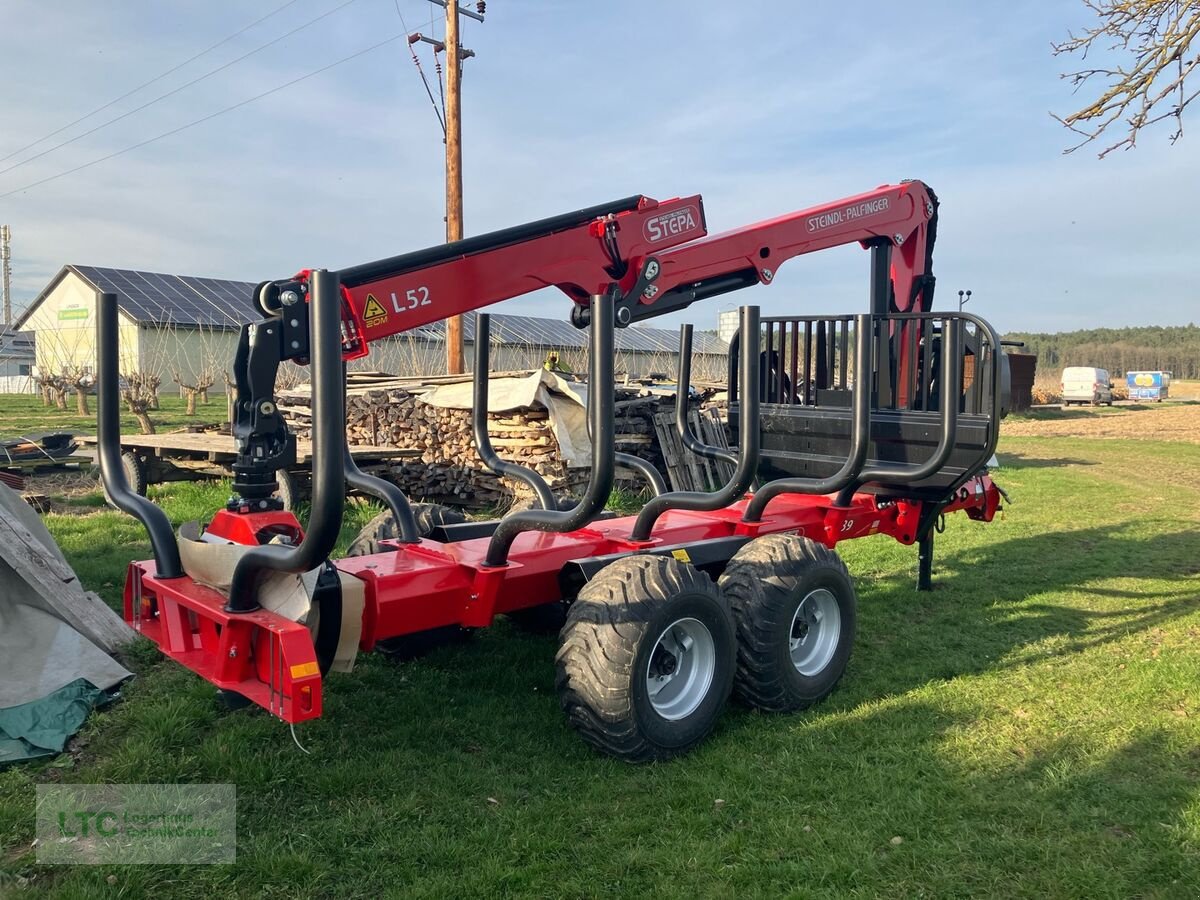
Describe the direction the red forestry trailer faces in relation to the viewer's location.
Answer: facing away from the viewer and to the right of the viewer

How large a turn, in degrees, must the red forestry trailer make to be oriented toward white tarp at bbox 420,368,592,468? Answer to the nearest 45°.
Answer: approximately 45° to its left

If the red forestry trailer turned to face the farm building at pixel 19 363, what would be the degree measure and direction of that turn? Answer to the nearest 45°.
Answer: approximately 90° to its left

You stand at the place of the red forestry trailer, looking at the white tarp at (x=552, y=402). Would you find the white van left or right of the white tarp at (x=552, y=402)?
right

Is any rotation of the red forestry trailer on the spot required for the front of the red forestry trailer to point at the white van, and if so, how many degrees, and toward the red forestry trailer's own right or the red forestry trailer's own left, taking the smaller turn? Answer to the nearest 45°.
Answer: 0° — it already faces it

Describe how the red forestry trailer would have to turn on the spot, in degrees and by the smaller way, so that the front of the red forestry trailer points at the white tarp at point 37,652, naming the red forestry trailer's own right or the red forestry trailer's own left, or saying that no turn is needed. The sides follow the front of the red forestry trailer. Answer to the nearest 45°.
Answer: approximately 135° to the red forestry trailer's own left

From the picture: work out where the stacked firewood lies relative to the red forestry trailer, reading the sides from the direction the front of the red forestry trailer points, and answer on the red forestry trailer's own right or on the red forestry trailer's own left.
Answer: on the red forestry trailer's own left

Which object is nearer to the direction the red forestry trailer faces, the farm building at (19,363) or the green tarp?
the farm building

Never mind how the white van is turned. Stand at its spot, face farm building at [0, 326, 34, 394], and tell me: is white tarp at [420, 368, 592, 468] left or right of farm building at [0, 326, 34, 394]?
left

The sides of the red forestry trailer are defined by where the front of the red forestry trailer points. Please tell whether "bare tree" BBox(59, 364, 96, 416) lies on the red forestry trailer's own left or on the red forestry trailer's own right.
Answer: on the red forestry trailer's own left
